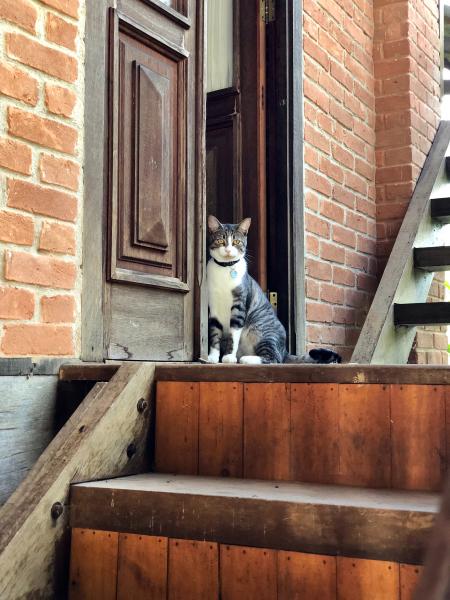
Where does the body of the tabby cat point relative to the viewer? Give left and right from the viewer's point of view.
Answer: facing the viewer and to the left of the viewer
